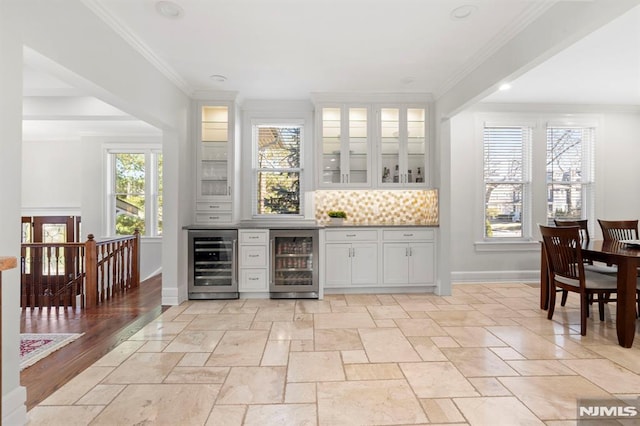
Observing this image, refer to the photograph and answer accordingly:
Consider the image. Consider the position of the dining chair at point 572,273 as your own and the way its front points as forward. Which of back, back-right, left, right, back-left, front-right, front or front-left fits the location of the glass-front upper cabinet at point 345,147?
back-left

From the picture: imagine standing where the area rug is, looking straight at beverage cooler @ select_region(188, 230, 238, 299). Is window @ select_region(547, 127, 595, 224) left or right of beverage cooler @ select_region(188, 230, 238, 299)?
right

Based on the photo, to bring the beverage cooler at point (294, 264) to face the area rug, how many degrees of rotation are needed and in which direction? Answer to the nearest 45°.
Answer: approximately 45° to its right

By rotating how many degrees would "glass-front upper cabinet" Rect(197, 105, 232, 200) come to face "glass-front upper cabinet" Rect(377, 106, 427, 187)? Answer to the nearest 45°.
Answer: approximately 90° to its left

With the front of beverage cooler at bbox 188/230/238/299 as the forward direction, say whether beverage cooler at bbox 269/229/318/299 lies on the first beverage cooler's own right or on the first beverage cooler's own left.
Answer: on the first beverage cooler's own left

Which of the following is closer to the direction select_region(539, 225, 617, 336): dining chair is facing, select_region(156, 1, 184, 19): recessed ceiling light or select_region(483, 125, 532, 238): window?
the window

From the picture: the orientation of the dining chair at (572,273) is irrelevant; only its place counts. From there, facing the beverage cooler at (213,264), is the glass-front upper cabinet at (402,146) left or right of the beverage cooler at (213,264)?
right

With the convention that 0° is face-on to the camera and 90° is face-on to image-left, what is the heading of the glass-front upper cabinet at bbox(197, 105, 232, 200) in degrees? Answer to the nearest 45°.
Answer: approximately 0°

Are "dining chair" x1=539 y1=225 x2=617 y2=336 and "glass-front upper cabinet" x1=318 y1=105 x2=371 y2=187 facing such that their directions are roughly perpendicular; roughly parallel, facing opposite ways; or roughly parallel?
roughly perpendicular

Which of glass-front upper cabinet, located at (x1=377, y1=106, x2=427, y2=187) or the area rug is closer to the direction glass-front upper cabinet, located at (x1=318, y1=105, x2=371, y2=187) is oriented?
the area rug

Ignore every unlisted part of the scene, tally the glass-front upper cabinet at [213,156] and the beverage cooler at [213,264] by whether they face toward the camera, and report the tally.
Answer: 2
